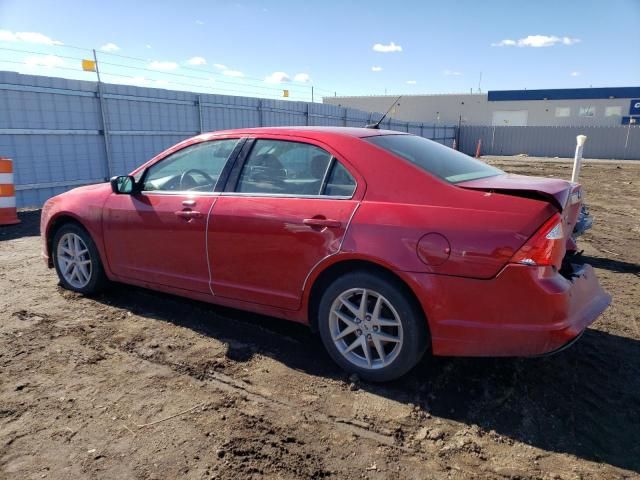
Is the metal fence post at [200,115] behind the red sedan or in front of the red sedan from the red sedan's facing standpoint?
in front

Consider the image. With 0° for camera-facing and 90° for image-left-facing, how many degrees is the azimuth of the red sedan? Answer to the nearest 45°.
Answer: approximately 135°

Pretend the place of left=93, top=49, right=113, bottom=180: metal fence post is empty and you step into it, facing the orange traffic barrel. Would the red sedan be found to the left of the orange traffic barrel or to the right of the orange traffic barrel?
left

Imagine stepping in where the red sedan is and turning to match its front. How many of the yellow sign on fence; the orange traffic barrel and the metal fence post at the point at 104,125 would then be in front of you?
3

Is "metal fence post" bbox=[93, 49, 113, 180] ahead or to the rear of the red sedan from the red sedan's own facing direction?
ahead

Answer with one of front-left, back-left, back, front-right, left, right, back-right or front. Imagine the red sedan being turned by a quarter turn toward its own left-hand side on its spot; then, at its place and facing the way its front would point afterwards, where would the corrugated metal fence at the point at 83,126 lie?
right

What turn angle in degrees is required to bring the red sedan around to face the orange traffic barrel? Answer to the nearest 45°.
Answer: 0° — it already faces it

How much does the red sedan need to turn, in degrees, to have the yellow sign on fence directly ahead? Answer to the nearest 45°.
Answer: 0° — it already faces it
